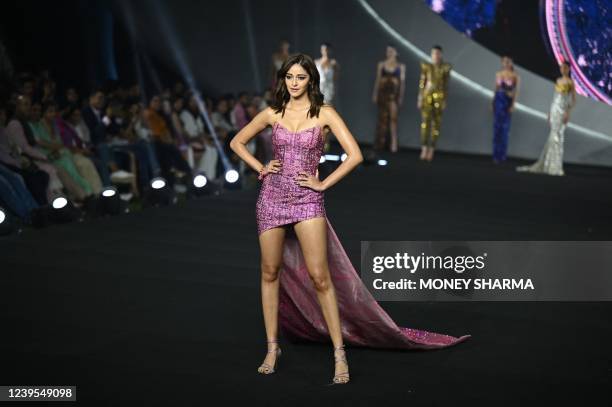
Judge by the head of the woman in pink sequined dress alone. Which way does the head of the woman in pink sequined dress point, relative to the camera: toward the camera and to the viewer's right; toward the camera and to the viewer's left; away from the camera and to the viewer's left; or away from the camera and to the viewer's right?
toward the camera and to the viewer's left

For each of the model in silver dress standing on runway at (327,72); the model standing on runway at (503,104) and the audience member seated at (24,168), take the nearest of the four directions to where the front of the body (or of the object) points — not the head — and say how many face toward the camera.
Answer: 2

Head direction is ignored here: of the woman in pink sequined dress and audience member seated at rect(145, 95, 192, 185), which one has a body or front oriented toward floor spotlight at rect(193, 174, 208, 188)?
the audience member seated

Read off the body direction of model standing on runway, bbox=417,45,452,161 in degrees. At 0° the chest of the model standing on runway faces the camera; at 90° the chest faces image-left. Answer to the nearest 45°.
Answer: approximately 0°

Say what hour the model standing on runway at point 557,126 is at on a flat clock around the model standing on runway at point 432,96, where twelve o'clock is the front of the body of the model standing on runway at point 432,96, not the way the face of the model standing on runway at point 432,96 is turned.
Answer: the model standing on runway at point 557,126 is roughly at 10 o'clock from the model standing on runway at point 432,96.

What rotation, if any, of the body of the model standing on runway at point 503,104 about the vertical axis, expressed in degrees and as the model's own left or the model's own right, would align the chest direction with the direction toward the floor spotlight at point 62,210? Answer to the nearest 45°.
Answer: approximately 45° to the model's own right

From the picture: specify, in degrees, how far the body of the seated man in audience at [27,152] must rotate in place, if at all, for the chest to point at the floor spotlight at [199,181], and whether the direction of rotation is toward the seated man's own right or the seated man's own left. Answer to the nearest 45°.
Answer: approximately 45° to the seated man's own left

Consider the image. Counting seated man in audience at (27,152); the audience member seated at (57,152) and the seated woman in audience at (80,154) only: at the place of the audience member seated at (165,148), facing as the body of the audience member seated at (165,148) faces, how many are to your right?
3

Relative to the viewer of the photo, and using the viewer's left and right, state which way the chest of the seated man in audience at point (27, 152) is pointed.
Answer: facing to the right of the viewer

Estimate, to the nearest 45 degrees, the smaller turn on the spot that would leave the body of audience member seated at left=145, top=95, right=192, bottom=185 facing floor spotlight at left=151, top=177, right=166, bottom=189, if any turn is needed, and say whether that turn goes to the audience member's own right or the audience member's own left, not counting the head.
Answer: approximately 45° to the audience member's own right

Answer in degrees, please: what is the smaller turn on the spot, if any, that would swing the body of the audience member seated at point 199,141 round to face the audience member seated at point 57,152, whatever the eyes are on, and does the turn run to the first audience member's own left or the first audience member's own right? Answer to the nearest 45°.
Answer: approximately 90° to the first audience member's own right

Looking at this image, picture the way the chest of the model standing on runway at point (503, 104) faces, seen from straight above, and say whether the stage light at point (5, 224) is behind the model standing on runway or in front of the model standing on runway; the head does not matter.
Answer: in front
